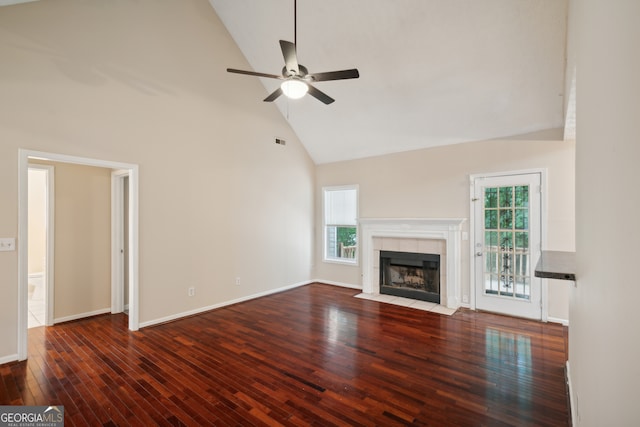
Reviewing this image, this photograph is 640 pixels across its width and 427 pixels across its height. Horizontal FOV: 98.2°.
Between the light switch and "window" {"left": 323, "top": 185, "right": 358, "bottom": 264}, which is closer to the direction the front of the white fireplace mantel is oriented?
the light switch

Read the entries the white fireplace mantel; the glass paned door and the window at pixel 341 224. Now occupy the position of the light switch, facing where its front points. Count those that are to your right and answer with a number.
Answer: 0

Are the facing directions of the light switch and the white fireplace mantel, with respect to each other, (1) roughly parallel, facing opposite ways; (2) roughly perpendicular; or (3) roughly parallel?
roughly perpendicular

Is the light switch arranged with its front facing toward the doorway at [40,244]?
no

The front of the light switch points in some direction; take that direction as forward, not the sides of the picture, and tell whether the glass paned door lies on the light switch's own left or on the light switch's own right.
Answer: on the light switch's own left

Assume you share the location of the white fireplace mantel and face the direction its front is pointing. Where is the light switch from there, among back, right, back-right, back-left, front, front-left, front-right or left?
front

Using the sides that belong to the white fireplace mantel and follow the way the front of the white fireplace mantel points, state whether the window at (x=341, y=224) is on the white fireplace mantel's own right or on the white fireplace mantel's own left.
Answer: on the white fireplace mantel's own right

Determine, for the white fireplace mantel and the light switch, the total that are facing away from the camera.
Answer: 0

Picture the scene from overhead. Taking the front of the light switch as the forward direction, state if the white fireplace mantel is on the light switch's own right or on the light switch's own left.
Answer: on the light switch's own left

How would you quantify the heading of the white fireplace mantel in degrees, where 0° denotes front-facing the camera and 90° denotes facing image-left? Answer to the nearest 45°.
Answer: approximately 45°

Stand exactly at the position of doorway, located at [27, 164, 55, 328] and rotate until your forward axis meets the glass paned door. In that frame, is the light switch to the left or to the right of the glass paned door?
right

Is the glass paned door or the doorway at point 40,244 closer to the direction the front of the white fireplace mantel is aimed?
the doorway

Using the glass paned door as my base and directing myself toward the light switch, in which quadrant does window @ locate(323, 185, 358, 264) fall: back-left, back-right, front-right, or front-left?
front-right

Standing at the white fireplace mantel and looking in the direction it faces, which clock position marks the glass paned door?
The glass paned door is roughly at 8 o'clock from the white fireplace mantel.

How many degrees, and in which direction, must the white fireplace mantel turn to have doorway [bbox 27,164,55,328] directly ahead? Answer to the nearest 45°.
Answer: approximately 45° to its right

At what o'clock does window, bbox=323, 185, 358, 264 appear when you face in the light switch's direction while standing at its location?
The window is roughly at 9 o'clock from the light switch.
